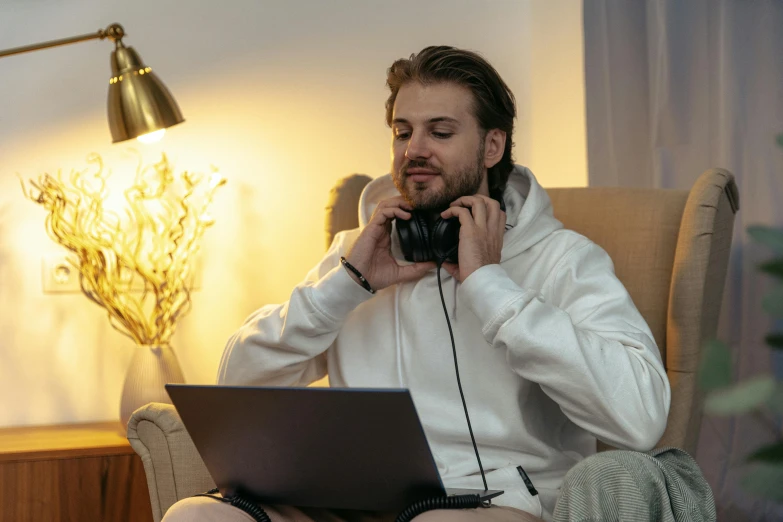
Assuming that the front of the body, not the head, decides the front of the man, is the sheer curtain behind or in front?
behind

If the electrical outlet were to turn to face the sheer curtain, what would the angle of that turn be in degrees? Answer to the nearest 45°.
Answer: approximately 45° to its left

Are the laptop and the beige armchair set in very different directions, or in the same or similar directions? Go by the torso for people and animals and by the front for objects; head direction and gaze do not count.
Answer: very different directions

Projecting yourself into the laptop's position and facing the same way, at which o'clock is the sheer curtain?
The sheer curtain is roughly at 12 o'clock from the laptop.

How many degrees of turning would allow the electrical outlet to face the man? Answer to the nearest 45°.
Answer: approximately 45° to its left

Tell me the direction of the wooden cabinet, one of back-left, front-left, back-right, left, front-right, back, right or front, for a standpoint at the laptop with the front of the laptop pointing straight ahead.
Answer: left

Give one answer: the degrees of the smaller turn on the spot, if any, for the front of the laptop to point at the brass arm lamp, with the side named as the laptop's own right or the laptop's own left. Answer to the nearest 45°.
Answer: approximately 90° to the laptop's own left

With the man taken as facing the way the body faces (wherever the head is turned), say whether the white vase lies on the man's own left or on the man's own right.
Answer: on the man's own right

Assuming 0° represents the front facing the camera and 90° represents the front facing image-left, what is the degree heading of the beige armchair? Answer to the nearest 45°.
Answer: approximately 45°

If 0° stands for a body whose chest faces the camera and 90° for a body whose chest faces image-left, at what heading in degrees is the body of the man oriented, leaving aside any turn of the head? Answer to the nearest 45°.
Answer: approximately 45°

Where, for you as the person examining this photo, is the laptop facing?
facing away from the viewer and to the right of the viewer

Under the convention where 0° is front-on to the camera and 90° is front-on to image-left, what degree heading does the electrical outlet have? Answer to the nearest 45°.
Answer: approximately 0°
